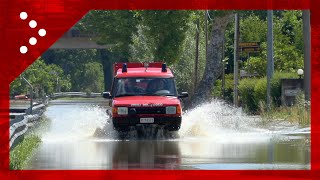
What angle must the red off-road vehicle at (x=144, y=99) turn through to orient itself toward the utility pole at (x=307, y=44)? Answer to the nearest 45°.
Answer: approximately 135° to its left

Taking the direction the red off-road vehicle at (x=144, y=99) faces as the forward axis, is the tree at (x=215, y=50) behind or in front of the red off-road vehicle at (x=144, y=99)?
behind

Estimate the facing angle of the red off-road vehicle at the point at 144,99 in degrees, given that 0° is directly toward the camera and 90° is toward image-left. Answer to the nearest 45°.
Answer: approximately 0°
